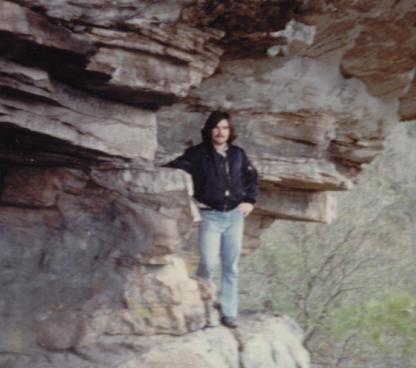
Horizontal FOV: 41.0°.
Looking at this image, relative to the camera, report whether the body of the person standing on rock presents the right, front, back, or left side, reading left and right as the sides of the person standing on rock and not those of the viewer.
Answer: front

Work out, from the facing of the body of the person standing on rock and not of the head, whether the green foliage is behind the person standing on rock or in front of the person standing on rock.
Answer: behind
